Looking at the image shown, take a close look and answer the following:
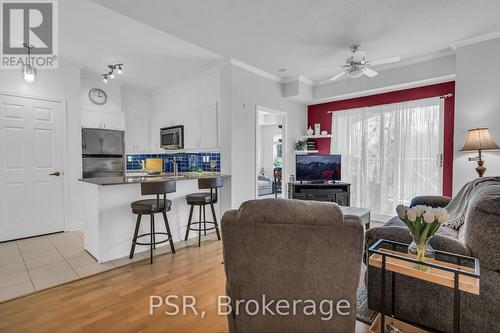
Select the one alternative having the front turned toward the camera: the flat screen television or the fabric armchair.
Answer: the flat screen television

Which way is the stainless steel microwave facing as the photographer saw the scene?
facing the viewer and to the left of the viewer

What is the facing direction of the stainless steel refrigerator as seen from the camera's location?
facing the viewer

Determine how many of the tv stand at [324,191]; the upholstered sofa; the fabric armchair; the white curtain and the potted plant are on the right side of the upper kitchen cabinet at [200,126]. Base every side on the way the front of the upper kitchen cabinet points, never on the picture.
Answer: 0

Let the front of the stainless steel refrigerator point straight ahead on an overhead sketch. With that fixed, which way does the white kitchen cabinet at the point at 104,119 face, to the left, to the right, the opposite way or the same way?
the same way

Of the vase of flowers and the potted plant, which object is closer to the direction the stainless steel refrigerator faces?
the vase of flowers

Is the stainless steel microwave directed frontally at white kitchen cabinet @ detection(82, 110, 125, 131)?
no

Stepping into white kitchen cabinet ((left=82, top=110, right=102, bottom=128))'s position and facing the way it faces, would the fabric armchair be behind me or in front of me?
in front

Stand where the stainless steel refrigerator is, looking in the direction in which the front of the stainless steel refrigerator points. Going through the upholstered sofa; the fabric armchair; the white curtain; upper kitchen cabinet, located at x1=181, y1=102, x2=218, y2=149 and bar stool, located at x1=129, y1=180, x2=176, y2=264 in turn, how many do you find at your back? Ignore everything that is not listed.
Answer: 0

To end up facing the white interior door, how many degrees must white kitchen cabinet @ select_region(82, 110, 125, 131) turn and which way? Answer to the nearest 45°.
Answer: approximately 45° to its right

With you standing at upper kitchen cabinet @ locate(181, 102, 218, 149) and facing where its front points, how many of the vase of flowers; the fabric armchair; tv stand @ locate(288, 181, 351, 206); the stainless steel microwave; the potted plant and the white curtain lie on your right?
1

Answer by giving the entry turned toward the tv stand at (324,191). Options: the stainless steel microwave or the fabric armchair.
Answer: the fabric armchair

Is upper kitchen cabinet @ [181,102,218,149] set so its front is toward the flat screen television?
no

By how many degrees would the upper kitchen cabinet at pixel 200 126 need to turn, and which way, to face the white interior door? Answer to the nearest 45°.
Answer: approximately 45° to its right

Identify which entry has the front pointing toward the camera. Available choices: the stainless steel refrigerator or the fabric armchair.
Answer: the stainless steel refrigerator

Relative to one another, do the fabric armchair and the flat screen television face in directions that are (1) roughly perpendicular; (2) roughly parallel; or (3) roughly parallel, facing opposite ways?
roughly parallel, facing opposite ways

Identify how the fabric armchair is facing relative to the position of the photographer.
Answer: facing away from the viewer

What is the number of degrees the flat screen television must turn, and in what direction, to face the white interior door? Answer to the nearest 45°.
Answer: approximately 45° to its right

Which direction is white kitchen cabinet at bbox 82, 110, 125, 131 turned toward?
toward the camera
